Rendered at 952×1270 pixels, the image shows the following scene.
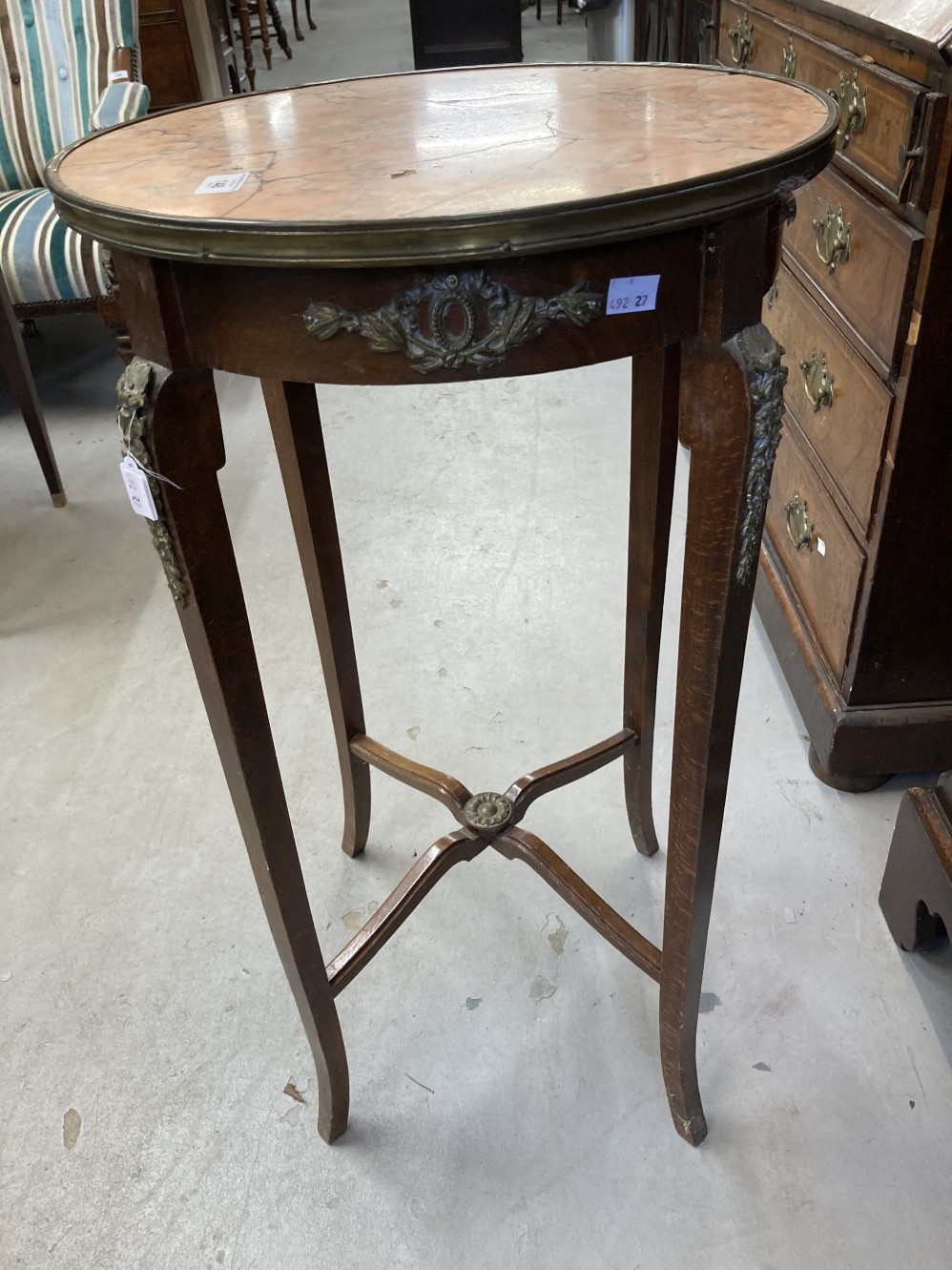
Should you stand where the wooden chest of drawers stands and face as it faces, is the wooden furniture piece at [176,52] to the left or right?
on its right

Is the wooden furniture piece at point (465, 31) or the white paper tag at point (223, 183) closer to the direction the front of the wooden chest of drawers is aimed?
the white paper tag

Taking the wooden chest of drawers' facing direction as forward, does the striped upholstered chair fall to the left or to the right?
on its right

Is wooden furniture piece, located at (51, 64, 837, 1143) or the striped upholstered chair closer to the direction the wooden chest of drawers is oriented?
the wooden furniture piece

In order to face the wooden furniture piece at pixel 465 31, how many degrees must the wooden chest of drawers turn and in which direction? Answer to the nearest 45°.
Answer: approximately 90° to its right

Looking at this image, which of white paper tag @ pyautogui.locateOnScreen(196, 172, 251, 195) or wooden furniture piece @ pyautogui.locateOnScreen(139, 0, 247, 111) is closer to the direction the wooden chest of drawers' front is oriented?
the white paper tag

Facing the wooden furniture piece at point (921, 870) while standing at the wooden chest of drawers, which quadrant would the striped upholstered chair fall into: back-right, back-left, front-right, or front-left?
back-right

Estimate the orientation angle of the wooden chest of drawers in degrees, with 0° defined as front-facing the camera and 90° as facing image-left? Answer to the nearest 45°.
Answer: approximately 45°
